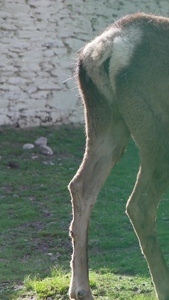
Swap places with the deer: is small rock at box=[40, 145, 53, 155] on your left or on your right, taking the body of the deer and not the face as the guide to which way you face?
on your left

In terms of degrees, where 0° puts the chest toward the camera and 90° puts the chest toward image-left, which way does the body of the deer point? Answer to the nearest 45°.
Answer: approximately 225°

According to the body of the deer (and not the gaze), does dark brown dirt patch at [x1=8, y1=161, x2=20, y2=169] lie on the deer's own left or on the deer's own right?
on the deer's own left

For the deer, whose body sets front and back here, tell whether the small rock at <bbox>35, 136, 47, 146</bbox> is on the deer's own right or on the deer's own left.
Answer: on the deer's own left
